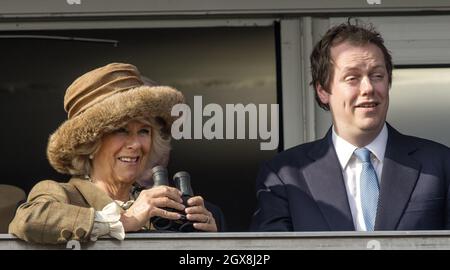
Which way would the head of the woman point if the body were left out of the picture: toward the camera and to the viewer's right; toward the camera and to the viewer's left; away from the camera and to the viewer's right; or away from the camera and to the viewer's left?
toward the camera and to the viewer's right

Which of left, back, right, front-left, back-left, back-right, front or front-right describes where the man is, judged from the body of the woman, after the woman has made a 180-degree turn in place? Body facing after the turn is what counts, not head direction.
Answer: back-right

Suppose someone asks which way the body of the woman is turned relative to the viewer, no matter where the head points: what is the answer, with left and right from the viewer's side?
facing the viewer and to the right of the viewer
